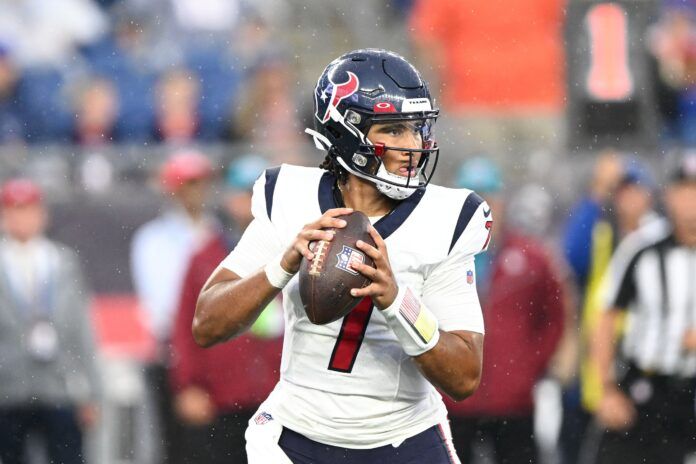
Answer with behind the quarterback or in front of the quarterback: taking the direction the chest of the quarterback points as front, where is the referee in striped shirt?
behind

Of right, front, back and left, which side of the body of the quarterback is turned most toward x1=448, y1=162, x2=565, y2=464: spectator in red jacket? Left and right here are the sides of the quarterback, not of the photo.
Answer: back

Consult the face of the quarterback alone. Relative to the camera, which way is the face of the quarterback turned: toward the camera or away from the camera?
toward the camera

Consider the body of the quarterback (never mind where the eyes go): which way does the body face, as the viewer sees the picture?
toward the camera

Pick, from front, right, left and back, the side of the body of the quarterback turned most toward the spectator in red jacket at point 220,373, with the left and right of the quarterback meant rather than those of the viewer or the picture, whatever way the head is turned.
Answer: back
